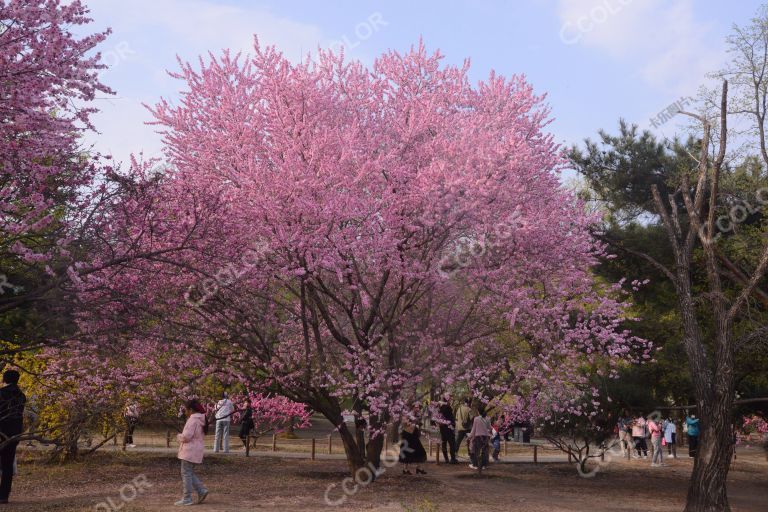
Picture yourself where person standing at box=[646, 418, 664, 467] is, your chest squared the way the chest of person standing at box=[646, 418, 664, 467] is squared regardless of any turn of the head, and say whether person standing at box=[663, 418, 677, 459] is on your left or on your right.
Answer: on your left
